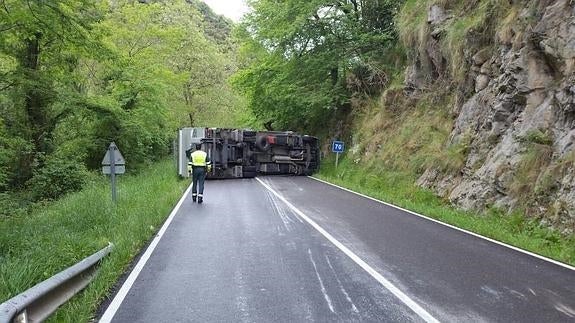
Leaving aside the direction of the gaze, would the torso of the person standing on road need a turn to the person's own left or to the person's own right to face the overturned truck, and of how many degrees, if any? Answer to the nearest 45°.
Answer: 0° — they already face it

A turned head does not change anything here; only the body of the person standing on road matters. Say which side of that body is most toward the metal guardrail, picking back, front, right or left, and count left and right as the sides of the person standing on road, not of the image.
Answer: back

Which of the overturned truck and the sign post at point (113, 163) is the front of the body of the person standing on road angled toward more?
the overturned truck

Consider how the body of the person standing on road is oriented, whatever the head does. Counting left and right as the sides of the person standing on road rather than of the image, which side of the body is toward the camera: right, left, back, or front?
back

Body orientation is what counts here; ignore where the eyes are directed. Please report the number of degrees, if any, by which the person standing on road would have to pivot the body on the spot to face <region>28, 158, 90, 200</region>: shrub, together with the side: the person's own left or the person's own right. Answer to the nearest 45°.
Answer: approximately 45° to the person's own left

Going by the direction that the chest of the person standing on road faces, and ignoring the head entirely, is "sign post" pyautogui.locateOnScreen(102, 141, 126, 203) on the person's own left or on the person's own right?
on the person's own left

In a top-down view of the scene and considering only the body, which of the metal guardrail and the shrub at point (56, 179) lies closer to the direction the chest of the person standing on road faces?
the shrub

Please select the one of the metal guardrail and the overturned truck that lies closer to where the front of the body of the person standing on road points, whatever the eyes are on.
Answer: the overturned truck
